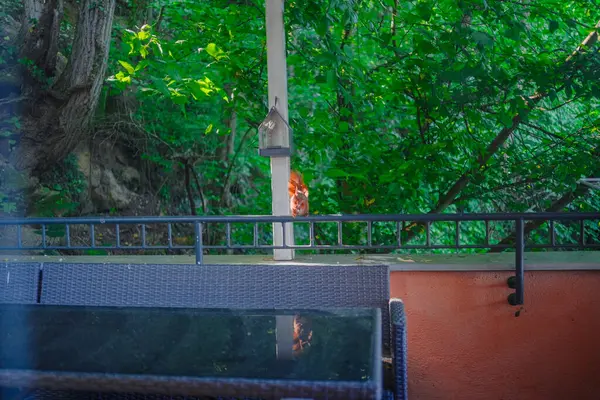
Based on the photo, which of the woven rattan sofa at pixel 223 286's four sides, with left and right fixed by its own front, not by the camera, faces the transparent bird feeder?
back

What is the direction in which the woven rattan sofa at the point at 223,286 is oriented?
toward the camera

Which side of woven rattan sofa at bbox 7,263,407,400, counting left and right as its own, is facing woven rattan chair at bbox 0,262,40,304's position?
right

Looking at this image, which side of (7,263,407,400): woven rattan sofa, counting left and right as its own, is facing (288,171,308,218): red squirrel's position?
back

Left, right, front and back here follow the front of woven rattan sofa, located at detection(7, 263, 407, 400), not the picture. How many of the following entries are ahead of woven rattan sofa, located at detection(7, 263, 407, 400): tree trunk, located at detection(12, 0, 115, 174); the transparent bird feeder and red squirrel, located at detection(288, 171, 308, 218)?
0

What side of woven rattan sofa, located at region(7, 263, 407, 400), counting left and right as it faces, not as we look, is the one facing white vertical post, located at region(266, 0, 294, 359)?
back

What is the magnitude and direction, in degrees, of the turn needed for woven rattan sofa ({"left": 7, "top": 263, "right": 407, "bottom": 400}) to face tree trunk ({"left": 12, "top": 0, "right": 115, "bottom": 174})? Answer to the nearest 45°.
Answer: approximately 180°
